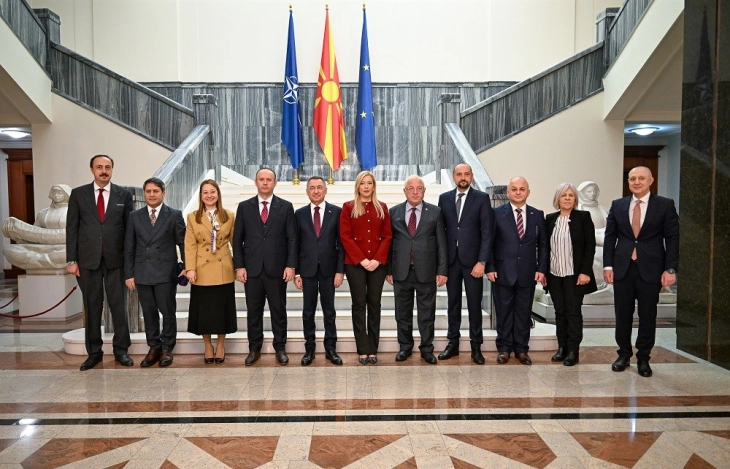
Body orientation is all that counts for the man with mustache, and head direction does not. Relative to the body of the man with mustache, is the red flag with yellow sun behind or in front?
behind

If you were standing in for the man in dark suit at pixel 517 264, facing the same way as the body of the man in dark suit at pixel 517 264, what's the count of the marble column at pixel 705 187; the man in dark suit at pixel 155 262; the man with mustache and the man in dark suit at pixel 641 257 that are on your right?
2

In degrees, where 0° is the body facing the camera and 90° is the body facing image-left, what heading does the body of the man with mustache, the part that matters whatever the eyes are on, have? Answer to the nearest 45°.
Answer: approximately 0°

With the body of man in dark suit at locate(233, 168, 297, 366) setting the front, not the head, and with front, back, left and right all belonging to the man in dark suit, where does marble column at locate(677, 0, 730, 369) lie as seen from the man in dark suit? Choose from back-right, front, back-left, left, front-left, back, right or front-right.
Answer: left

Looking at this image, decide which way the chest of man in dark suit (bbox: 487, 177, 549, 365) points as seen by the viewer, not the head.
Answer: toward the camera

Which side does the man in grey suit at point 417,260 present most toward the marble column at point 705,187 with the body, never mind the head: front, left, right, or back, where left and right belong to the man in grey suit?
left

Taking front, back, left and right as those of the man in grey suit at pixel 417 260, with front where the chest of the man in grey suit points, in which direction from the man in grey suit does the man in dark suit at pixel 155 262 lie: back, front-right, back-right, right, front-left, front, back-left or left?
right

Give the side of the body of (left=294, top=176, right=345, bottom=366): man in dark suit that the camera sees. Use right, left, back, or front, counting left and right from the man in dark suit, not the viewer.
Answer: front

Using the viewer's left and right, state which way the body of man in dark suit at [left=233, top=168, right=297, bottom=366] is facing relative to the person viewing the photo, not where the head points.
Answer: facing the viewer
